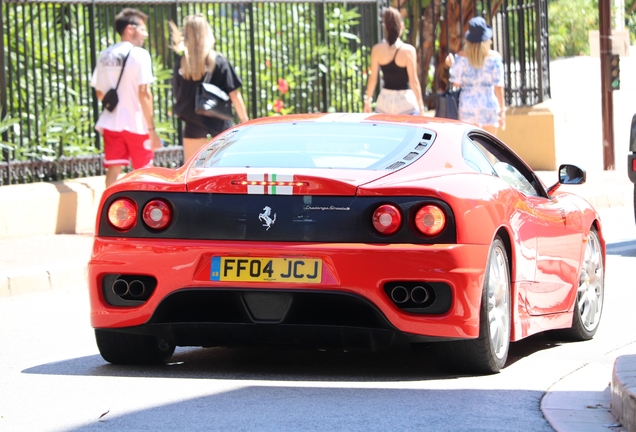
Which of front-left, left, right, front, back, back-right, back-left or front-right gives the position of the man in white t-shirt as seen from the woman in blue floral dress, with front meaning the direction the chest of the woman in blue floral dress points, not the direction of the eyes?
back-left

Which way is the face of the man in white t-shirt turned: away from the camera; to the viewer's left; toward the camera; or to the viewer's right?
to the viewer's right

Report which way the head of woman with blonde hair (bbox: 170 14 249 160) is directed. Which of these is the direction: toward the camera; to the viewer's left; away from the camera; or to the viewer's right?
away from the camera

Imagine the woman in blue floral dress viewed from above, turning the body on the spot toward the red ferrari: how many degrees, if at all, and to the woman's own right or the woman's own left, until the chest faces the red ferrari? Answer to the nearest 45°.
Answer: approximately 180°

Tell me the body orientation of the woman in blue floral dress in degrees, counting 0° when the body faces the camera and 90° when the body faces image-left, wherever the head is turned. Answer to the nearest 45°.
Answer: approximately 180°
